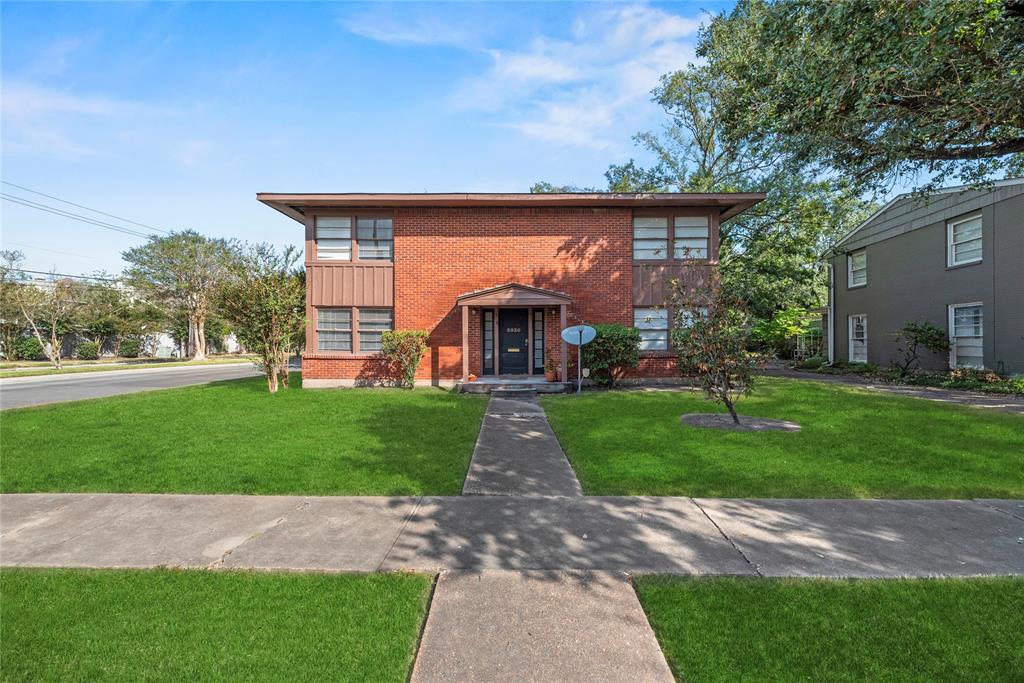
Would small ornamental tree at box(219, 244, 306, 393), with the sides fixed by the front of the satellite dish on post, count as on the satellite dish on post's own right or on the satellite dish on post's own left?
on the satellite dish on post's own right

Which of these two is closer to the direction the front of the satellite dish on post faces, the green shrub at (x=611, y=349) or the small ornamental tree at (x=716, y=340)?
the small ornamental tree

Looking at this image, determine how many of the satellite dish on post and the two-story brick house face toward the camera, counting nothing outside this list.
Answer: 2

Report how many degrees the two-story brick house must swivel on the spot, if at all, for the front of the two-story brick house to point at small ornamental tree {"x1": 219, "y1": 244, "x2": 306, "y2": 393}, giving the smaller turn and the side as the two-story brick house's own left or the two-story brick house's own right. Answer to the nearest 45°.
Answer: approximately 90° to the two-story brick house's own right

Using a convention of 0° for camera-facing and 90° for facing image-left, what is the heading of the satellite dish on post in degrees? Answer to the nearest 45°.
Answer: approximately 0°

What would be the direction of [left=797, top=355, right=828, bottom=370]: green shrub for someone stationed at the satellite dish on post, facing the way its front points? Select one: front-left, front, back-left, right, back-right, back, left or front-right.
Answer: back-left
